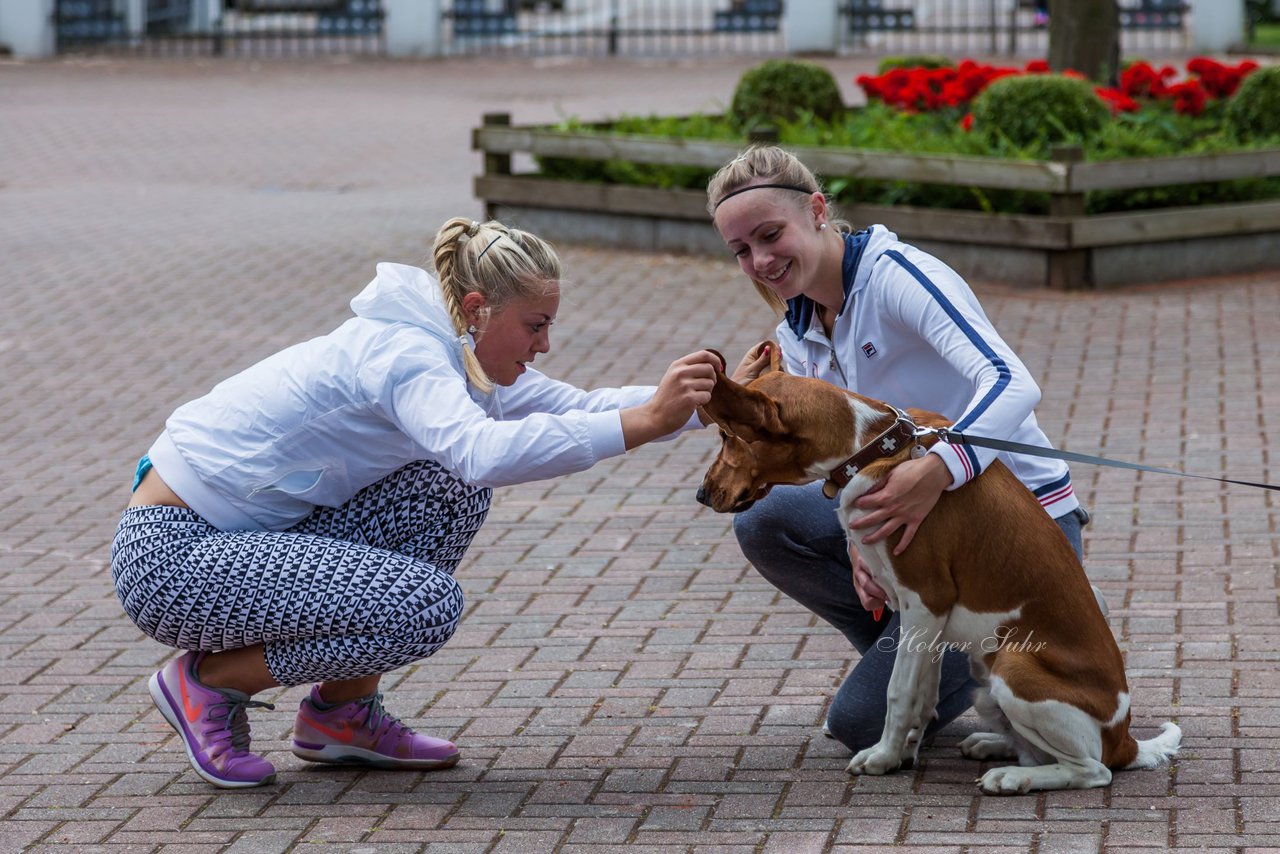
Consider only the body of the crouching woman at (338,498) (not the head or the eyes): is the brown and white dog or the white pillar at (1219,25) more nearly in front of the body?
the brown and white dog

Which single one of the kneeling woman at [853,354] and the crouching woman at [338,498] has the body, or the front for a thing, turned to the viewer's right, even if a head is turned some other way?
the crouching woman at [338,498]

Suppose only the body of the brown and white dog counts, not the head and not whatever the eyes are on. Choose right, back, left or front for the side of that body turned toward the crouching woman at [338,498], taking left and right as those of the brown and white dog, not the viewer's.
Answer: front

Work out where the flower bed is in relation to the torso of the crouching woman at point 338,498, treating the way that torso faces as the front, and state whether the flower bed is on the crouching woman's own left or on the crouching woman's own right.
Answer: on the crouching woman's own left

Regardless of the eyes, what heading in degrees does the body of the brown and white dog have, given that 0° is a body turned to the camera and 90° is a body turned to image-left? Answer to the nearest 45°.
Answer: approximately 90°

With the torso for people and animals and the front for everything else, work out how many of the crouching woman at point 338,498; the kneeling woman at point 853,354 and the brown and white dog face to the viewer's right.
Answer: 1

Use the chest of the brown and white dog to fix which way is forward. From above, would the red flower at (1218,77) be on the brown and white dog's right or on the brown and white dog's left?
on the brown and white dog's right

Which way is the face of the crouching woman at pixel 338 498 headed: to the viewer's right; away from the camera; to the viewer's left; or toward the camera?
to the viewer's right

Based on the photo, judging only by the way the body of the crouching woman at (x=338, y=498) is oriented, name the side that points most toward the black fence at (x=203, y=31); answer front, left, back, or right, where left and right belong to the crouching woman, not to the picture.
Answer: left

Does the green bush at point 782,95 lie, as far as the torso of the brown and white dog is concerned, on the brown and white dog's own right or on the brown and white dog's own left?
on the brown and white dog's own right

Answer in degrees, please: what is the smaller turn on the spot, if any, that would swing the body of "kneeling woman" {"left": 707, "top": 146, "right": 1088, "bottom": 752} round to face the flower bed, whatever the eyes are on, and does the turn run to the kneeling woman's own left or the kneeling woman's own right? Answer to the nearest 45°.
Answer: approximately 135° to the kneeling woman's own right

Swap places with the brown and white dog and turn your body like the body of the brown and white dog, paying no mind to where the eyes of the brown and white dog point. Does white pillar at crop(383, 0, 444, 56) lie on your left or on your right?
on your right

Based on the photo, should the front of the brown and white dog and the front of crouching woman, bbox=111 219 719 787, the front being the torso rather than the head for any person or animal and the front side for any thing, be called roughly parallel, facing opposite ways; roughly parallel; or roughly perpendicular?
roughly parallel, facing opposite ways

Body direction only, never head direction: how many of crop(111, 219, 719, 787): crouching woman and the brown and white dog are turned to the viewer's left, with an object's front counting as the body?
1

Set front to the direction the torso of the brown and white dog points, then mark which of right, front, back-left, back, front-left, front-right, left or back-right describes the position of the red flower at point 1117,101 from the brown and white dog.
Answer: right

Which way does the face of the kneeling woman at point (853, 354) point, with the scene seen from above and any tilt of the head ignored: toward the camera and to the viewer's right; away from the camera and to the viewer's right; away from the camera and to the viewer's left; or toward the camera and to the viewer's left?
toward the camera and to the viewer's left

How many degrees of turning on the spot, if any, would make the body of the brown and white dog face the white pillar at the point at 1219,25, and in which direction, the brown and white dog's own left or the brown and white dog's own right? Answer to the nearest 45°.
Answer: approximately 90° to the brown and white dog's own right

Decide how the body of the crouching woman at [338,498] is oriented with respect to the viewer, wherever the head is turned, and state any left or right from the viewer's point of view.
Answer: facing to the right of the viewer

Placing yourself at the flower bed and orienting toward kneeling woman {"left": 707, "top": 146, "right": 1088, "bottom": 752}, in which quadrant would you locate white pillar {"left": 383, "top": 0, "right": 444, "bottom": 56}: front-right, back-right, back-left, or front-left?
back-right
